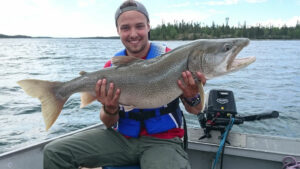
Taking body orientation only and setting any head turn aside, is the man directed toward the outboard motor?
no

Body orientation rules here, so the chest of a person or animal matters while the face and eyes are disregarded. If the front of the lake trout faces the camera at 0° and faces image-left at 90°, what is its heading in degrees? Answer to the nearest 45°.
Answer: approximately 270°

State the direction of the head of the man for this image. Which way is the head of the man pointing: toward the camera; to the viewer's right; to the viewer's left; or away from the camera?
toward the camera

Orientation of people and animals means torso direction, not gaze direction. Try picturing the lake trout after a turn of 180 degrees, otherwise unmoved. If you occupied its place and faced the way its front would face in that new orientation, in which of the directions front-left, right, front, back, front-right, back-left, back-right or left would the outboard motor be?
back-right

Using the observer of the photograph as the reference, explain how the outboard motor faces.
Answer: facing the viewer and to the right of the viewer

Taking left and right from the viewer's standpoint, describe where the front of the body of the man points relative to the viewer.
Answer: facing the viewer

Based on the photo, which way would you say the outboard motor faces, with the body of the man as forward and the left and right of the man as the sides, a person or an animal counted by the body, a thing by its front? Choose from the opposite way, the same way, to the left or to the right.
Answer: the same way

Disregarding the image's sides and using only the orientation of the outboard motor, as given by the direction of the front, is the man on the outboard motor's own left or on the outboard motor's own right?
on the outboard motor's own right
